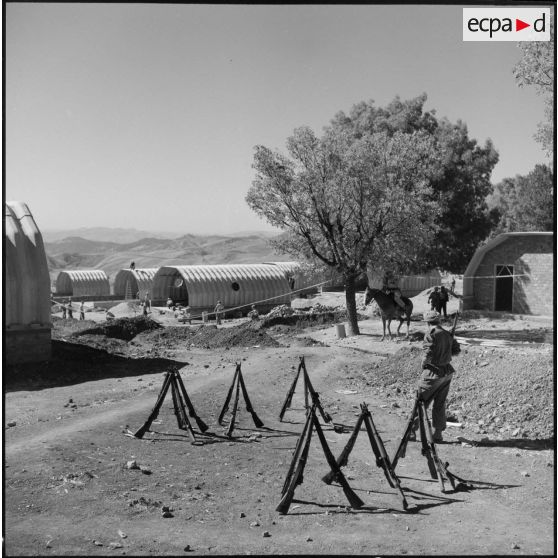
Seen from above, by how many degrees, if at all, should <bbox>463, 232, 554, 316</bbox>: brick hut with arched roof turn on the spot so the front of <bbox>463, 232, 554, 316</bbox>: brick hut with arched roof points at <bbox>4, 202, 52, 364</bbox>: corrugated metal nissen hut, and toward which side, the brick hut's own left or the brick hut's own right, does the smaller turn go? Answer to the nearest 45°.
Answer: approximately 45° to the brick hut's own right

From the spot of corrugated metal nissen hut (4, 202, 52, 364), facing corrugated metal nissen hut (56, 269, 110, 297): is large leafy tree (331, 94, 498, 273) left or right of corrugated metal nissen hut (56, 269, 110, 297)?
right

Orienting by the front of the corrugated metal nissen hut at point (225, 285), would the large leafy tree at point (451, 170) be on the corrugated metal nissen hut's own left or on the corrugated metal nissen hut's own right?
on the corrugated metal nissen hut's own left

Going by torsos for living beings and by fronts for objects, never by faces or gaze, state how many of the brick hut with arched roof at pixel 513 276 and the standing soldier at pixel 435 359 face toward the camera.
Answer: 1

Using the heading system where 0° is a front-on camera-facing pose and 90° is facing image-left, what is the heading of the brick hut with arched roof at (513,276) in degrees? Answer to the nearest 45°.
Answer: approximately 0°

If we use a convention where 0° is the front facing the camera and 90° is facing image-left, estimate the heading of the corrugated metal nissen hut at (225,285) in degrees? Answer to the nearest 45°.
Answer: approximately 45°
